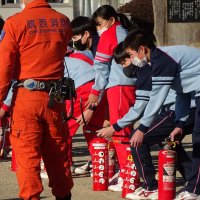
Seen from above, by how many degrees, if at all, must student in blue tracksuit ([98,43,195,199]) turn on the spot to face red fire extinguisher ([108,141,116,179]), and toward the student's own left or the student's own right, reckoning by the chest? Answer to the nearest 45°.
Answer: approximately 45° to the student's own right

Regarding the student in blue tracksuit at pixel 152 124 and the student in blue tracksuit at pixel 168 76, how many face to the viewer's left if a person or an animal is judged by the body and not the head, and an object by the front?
2

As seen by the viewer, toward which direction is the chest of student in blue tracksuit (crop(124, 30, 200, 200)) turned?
to the viewer's left

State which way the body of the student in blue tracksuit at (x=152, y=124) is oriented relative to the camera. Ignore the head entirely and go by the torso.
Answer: to the viewer's left
